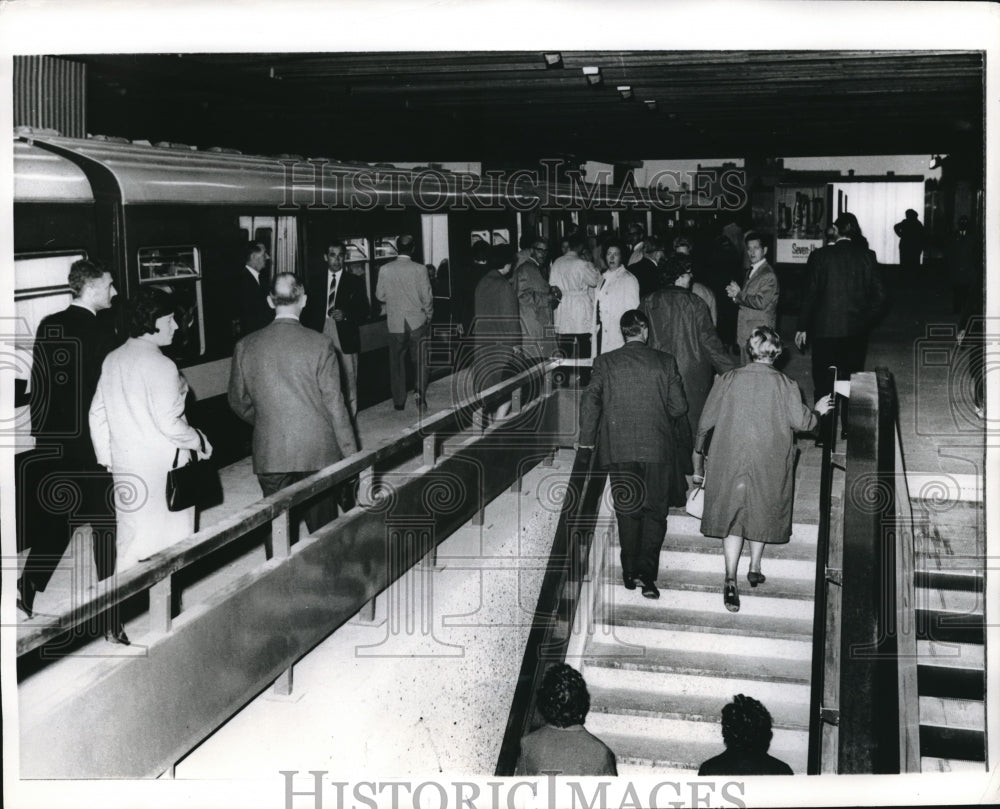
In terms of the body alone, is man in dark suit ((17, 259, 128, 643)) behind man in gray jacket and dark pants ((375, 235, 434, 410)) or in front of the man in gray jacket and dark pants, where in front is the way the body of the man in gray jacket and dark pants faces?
behind

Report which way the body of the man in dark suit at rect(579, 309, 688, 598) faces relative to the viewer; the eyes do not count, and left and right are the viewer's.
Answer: facing away from the viewer

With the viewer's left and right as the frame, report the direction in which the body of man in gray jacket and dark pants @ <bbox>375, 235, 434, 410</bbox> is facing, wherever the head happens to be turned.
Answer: facing away from the viewer

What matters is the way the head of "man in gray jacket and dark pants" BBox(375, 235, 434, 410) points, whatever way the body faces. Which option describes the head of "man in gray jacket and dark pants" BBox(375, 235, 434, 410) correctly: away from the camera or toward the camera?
away from the camera

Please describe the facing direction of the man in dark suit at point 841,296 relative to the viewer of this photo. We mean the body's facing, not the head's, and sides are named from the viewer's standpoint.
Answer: facing away from the viewer

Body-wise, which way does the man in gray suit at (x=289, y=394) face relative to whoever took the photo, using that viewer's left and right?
facing away from the viewer

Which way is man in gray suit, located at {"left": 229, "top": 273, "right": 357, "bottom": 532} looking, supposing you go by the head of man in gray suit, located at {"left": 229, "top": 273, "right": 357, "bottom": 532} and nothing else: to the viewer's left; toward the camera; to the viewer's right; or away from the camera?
away from the camera

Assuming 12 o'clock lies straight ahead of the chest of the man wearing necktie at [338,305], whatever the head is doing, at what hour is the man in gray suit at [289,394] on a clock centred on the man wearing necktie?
The man in gray suit is roughly at 12 o'clock from the man wearing necktie.

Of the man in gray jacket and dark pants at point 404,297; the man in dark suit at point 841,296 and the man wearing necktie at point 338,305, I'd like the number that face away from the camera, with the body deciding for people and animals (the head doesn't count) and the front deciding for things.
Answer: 2
